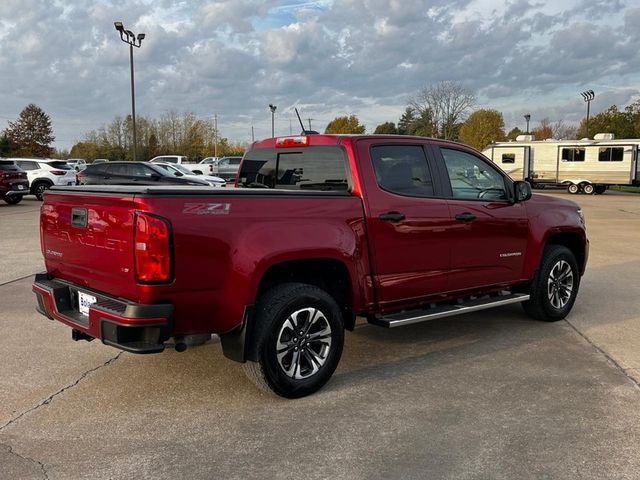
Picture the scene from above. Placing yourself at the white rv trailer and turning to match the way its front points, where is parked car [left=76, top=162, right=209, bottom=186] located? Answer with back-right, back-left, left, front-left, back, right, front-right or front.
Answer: front-left

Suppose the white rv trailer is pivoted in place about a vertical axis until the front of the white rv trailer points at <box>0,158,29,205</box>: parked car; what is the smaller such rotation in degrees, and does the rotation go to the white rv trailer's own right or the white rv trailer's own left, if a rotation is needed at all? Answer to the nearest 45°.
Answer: approximately 45° to the white rv trailer's own left

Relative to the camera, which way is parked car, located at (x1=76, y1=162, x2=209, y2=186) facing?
to the viewer's right

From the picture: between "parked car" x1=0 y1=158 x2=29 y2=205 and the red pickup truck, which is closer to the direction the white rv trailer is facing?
the parked car

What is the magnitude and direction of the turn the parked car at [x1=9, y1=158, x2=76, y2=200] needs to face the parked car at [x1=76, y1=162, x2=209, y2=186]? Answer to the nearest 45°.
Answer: approximately 180°

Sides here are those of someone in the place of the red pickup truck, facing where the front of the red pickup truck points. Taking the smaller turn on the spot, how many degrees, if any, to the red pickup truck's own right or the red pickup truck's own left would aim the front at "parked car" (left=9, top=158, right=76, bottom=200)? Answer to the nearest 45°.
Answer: approximately 90° to the red pickup truck's own left

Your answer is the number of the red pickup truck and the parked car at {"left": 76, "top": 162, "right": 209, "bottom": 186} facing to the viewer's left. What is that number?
0

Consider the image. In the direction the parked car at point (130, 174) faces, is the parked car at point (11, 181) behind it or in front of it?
behind

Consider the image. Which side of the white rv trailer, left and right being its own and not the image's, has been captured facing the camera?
left

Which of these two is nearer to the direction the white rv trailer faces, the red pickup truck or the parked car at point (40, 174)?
the parked car

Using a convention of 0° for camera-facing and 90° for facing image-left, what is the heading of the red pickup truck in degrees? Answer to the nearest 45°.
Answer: approximately 225°
